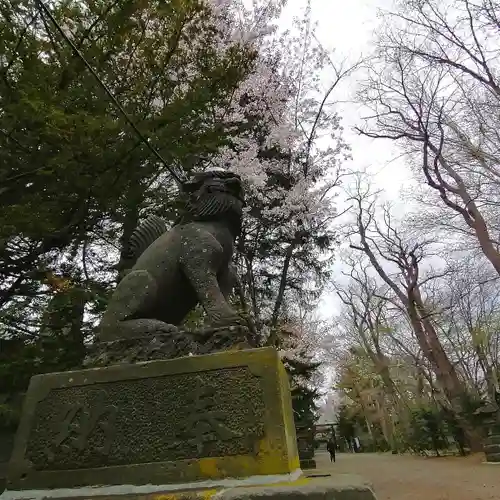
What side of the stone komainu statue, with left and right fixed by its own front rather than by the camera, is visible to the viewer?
right
